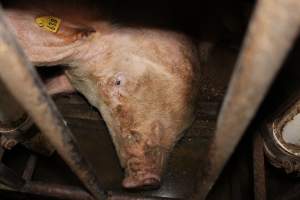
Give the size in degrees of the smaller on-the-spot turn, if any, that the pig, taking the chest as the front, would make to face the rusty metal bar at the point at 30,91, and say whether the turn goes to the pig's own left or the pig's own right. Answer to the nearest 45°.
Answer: approximately 90° to the pig's own right

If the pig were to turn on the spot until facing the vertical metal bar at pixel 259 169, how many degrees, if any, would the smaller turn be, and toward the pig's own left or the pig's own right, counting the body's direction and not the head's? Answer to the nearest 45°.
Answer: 0° — it already faces it

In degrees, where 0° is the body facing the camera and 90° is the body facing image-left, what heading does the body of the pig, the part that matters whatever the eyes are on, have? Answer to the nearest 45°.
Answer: approximately 315°
